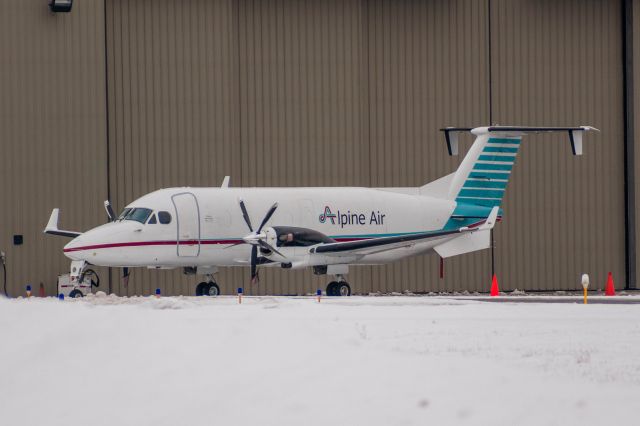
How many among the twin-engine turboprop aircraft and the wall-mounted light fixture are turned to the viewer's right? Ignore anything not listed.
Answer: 0

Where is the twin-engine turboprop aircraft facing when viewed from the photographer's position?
facing the viewer and to the left of the viewer

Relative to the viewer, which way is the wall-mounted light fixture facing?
toward the camera

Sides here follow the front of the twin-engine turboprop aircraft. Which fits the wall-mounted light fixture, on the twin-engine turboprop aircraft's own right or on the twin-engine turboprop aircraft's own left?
on the twin-engine turboprop aircraft's own right

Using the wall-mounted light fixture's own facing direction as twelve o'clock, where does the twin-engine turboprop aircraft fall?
The twin-engine turboprop aircraft is roughly at 10 o'clock from the wall-mounted light fixture.
